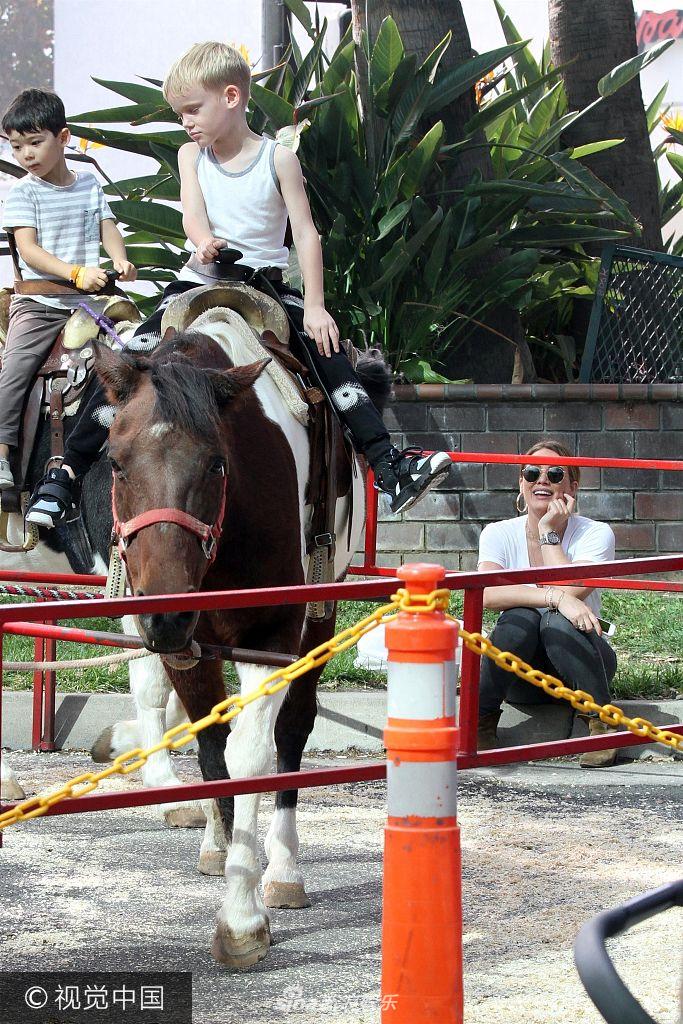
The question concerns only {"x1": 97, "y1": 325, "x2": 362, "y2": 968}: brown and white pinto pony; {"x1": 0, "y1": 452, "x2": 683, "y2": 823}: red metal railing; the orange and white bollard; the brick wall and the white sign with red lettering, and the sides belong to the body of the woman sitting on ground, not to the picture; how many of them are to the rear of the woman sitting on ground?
2

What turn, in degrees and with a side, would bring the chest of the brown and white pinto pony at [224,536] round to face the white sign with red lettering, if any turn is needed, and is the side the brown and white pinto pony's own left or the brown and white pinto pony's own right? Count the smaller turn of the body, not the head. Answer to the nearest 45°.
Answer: approximately 180°

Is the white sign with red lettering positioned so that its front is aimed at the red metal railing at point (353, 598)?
yes

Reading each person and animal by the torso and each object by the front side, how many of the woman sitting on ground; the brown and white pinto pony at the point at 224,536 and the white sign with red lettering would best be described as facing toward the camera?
3

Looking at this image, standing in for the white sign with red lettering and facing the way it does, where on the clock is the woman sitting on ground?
The woman sitting on ground is roughly at 12 o'clock from the white sign with red lettering.

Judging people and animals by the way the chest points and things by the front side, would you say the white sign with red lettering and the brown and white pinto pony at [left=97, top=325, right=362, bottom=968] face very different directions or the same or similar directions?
same or similar directions

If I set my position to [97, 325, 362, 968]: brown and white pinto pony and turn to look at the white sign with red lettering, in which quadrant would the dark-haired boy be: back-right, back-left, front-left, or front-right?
front-left

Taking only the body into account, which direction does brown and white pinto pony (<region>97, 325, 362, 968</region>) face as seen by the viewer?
toward the camera

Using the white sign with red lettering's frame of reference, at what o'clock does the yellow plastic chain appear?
The yellow plastic chain is roughly at 12 o'clock from the white sign with red lettering.

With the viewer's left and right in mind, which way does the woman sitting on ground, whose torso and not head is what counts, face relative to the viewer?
facing the viewer

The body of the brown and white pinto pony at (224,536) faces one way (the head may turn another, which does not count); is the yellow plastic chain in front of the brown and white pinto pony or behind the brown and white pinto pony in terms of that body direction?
in front

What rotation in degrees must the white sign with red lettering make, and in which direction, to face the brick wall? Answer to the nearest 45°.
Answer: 0° — it already faces it

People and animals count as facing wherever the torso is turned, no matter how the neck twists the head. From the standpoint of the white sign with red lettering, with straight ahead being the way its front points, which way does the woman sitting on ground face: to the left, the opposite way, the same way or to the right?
the same way

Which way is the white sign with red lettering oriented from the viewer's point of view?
toward the camera

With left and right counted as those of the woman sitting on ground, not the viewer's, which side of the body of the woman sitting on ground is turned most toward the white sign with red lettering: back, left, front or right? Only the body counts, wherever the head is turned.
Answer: back
